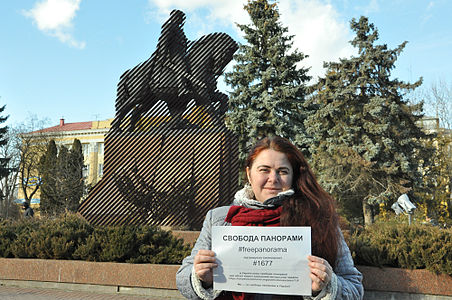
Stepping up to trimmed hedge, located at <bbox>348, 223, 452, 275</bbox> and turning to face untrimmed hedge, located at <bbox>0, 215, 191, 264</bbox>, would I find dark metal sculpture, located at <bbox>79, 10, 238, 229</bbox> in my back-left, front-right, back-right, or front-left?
front-right

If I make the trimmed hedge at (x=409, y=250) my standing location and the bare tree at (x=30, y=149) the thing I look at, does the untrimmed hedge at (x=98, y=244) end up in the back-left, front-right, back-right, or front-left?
front-left

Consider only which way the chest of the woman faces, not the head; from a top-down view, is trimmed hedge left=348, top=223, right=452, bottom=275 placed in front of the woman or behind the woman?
behind

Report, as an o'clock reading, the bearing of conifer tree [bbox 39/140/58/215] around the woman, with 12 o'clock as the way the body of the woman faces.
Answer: The conifer tree is roughly at 5 o'clock from the woman.

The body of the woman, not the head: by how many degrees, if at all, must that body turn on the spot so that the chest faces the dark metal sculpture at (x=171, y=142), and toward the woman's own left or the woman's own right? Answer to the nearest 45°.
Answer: approximately 180°

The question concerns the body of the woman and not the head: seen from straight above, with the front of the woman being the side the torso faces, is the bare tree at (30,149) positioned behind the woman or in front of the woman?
behind

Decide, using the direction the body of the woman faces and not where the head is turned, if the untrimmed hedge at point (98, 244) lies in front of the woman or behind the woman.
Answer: behind

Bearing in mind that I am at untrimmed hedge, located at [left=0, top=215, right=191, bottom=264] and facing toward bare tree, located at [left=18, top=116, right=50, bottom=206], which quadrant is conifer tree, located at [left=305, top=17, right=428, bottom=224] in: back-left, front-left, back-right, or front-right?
front-right

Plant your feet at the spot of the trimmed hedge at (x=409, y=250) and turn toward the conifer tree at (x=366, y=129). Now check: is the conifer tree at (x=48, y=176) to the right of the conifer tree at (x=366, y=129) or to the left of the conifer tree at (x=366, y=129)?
left

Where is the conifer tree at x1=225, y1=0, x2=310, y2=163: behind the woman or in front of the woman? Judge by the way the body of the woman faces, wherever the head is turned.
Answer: behind

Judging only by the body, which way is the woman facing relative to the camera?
toward the camera
